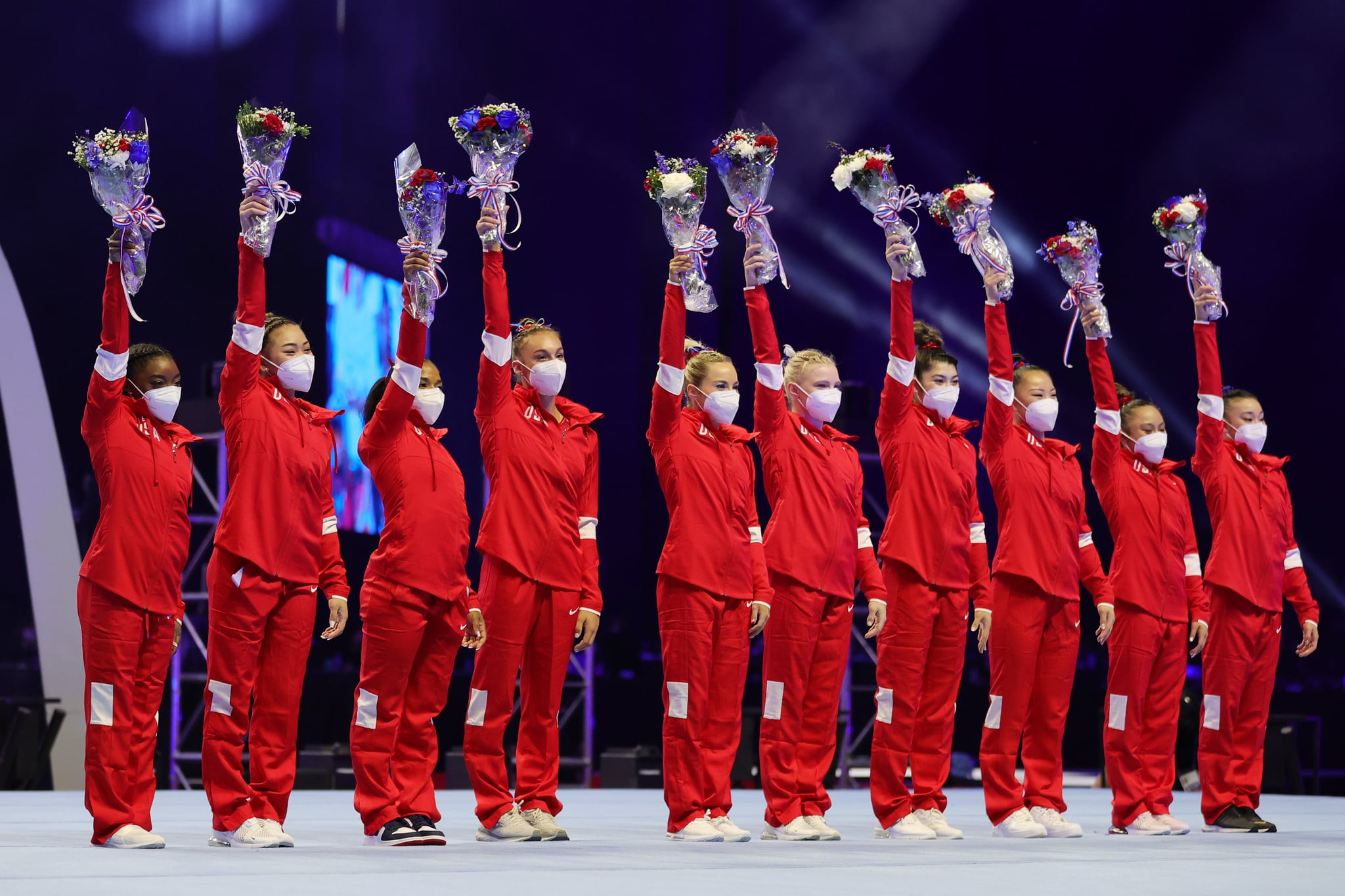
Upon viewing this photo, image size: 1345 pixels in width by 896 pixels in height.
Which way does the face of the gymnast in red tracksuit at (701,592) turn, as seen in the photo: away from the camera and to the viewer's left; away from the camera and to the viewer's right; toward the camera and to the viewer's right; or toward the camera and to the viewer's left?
toward the camera and to the viewer's right

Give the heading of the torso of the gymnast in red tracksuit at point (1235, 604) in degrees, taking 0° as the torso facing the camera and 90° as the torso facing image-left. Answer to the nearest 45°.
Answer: approximately 315°

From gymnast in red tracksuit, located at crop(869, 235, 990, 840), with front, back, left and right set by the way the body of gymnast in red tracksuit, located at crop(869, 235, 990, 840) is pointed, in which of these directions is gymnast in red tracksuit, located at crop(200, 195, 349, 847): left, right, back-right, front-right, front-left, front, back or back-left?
right

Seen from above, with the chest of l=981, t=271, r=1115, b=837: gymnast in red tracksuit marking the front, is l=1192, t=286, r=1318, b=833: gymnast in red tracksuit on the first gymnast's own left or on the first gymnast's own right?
on the first gymnast's own left

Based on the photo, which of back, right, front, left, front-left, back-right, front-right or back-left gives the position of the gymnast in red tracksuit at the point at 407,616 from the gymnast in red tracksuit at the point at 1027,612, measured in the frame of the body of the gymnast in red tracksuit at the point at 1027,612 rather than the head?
right

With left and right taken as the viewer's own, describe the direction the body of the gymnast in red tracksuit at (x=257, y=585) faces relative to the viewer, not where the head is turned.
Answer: facing the viewer and to the right of the viewer

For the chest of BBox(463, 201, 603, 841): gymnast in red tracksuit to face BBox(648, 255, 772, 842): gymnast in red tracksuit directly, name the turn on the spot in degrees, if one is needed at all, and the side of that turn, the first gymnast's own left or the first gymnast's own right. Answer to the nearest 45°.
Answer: approximately 45° to the first gymnast's own left

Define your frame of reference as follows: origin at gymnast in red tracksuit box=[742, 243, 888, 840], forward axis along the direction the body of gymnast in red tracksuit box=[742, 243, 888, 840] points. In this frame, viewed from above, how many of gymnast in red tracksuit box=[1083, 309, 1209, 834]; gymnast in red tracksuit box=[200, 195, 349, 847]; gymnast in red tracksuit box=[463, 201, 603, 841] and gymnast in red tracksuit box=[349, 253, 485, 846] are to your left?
1

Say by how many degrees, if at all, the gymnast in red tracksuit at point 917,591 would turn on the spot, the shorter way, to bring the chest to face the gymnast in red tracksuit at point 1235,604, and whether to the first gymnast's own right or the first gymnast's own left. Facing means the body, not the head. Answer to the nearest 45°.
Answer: approximately 90° to the first gymnast's own left

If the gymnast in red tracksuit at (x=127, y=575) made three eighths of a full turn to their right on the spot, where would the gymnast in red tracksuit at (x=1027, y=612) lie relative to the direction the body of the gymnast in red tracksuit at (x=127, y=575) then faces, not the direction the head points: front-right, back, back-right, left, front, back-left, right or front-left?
back

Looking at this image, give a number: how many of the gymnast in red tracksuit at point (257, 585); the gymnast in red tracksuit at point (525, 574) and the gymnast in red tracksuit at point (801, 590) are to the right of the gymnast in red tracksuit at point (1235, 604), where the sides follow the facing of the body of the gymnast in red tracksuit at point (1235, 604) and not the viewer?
3

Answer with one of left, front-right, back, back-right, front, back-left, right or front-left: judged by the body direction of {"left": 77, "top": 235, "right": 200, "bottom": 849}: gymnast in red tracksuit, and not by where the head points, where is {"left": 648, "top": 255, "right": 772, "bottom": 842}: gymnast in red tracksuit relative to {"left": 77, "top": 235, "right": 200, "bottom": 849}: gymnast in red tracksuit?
front-left
